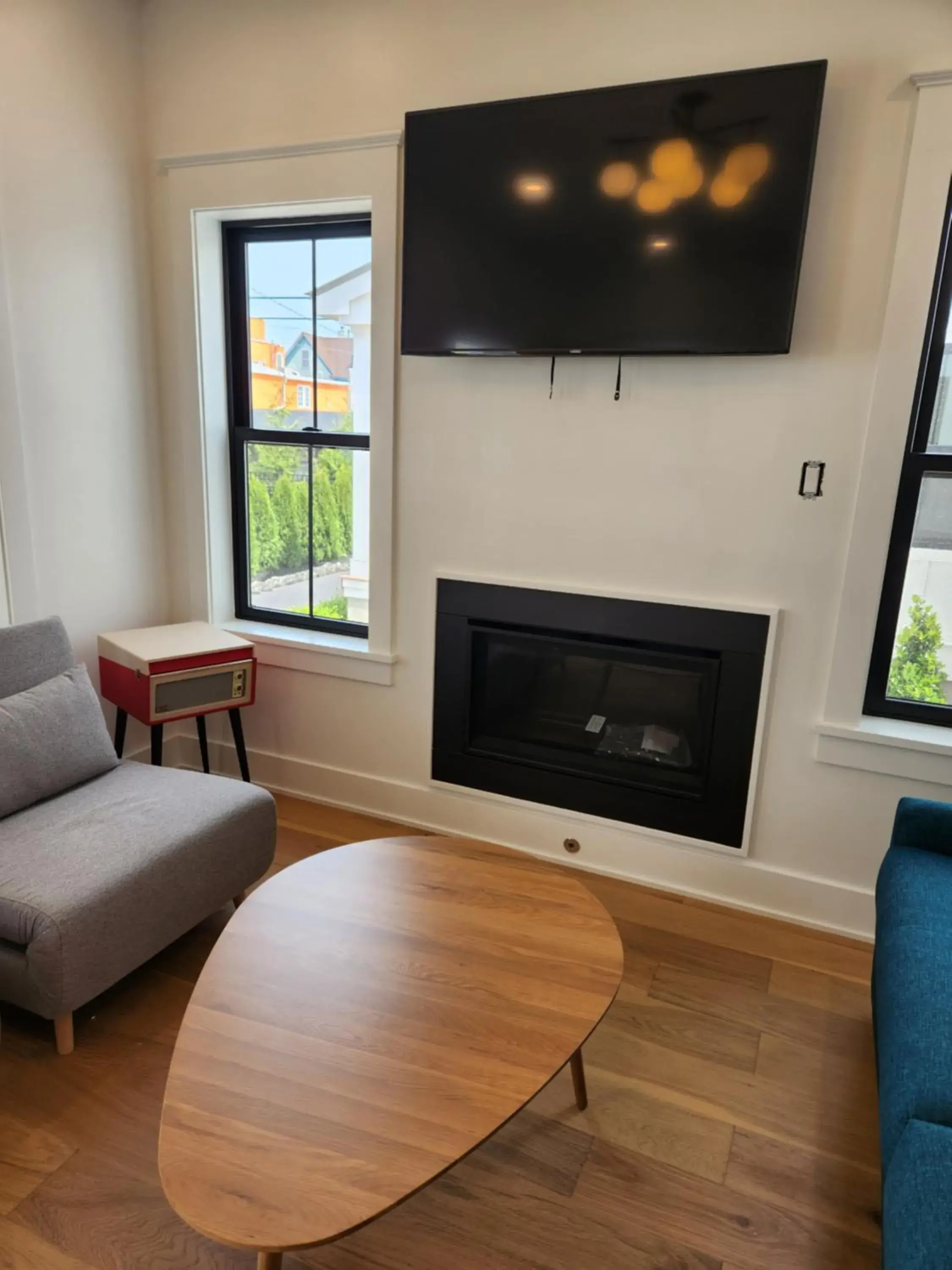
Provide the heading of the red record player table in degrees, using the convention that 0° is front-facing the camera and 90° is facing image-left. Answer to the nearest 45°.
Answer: approximately 315°

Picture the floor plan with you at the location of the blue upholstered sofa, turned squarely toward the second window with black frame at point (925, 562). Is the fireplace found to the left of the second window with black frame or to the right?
left

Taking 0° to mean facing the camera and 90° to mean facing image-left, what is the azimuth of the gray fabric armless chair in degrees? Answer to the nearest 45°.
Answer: approximately 315°

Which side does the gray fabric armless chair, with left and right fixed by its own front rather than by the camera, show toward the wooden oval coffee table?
front

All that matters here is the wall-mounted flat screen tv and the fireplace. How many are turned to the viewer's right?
0

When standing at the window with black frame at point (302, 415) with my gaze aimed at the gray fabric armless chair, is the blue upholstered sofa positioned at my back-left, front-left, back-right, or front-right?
front-left

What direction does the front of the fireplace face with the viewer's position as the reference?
facing the viewer and to the left of the viewer

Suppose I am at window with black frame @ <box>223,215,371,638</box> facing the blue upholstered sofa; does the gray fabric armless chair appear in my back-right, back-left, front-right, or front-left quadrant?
front-right

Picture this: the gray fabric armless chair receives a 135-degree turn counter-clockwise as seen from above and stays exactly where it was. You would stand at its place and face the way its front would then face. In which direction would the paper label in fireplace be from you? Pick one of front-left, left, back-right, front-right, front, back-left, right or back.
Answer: right

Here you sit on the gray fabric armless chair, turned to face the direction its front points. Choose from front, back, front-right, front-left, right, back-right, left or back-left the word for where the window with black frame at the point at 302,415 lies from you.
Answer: left

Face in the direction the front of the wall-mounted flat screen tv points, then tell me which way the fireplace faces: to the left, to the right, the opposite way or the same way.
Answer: the same way

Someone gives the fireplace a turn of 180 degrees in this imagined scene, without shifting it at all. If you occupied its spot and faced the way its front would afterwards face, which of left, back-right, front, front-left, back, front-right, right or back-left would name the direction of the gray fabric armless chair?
back

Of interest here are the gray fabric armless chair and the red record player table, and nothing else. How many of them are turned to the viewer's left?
0
